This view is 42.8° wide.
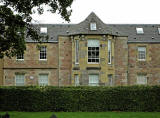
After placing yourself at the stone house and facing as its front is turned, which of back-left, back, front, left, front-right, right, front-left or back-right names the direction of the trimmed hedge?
front

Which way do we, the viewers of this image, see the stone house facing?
facing the viewer

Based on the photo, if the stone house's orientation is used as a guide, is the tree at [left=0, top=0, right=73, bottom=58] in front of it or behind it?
in front
